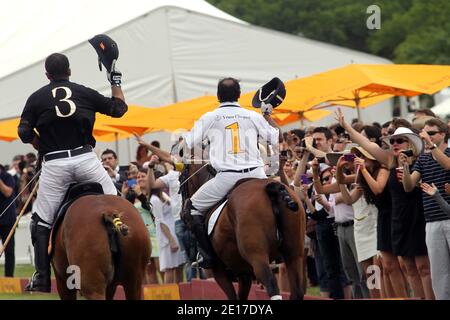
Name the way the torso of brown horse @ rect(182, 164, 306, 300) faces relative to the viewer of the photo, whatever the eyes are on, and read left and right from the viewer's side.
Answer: facing away from the viewer and to the left of the viewer

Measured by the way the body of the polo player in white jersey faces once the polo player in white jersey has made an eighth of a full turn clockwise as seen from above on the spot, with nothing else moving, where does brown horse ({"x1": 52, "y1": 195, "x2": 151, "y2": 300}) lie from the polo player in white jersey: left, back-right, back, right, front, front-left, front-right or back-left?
back

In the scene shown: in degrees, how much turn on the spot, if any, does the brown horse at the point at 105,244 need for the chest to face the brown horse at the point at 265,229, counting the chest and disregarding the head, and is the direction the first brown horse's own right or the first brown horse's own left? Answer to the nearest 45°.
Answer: approximately 90° to the first brown horse's own right

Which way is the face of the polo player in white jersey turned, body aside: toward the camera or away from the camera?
away from the camera

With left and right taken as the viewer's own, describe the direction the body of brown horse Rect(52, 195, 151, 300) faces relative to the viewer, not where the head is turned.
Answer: facing away from the viewer

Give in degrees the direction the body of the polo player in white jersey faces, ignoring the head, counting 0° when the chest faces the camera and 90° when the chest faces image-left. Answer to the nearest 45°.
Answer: approximately 180°

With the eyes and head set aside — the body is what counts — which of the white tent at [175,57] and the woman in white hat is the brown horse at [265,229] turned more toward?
the white tent

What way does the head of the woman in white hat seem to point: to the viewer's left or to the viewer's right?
to the viewer's left

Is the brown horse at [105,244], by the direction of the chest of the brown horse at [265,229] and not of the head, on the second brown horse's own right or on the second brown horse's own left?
on the second brown horse's own left
